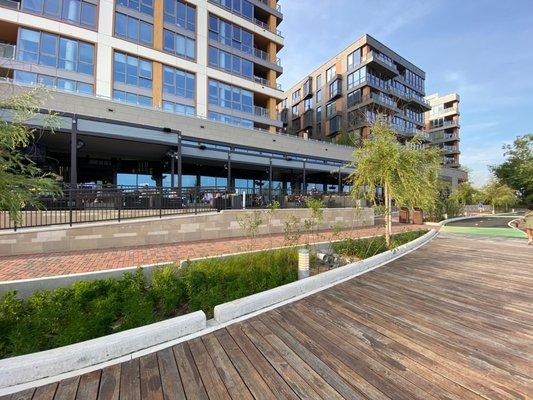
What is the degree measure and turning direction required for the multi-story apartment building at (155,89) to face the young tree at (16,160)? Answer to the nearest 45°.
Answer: approximately 45° to its right

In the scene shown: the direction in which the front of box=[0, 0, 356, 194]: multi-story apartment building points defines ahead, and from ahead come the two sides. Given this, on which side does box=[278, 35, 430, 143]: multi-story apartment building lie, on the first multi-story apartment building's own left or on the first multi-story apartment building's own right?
on the first multi-story apartment building's own left

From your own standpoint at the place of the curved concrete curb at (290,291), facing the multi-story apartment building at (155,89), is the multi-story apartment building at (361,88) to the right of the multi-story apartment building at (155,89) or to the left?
right

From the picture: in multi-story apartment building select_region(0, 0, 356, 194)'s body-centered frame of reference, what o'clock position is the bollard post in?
The bollard post is roughly at 1 o'clock from the multi-story apartment building.

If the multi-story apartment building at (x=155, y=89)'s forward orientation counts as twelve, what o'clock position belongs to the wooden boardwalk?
The wooden boardwalk is roughly at 1 o'clock from the multi-story apartment building.

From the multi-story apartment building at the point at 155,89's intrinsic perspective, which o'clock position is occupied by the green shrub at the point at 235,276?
The green shrub is roughly at 1 o'clock from the multi-story apartment building.

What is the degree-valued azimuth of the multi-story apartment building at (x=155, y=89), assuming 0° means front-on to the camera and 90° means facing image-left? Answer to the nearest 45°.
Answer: approximately 315°

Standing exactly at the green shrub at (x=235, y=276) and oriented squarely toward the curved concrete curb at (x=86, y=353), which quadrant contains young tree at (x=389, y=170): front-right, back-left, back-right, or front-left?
back-left

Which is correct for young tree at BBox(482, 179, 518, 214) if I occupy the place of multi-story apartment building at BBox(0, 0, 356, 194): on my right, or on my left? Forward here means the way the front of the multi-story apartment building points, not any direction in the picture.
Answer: on my left

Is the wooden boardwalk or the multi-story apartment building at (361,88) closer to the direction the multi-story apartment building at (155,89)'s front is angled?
the wooden boardwalk
